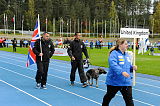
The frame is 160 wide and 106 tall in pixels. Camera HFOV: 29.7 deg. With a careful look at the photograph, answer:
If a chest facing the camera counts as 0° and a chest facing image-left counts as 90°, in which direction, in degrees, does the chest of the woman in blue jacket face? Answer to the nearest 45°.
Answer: approximately 315°

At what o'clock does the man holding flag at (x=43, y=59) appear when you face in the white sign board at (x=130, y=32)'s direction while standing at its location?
The man holding flag is roughly at 3 o'clock from the white sign board.

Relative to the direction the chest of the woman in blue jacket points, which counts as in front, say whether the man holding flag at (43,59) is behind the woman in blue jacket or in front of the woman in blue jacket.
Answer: behind

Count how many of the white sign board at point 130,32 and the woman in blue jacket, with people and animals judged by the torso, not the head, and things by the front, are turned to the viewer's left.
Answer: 0

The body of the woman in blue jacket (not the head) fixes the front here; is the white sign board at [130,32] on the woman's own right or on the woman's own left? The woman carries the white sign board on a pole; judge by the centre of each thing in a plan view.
on the woman's own left
